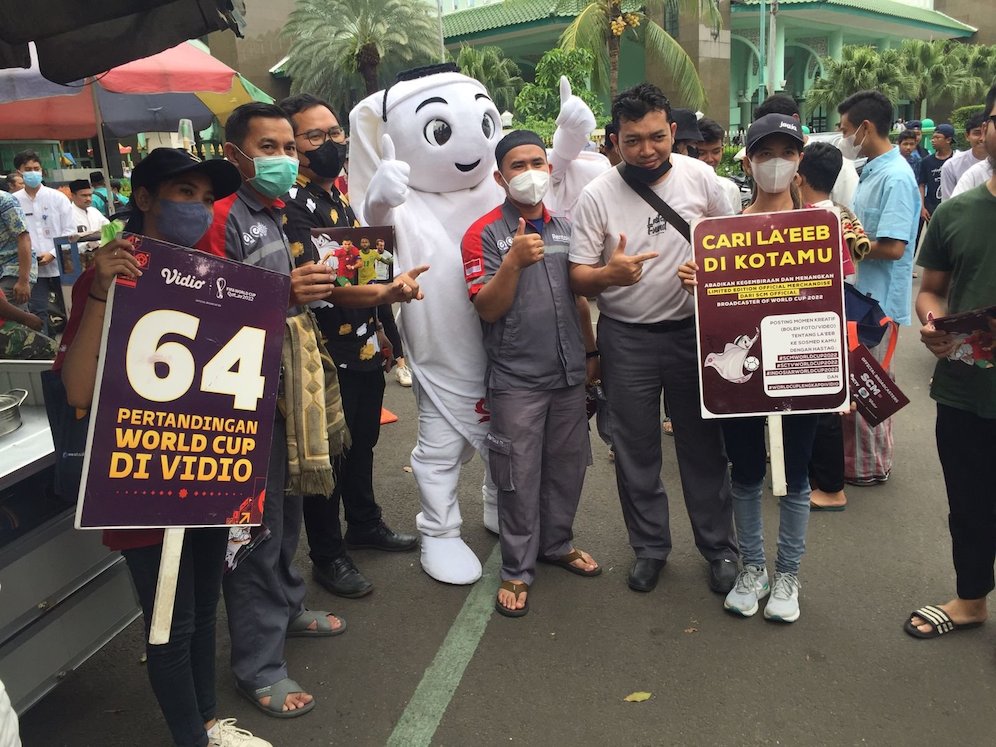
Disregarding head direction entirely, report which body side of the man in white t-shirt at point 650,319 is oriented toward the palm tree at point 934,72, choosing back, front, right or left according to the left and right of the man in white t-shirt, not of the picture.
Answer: back

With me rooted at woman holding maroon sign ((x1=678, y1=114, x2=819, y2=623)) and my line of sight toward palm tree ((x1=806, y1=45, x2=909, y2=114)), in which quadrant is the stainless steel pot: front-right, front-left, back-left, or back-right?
back-left

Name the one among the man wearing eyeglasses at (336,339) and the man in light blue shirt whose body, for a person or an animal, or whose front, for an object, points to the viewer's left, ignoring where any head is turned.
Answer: the man in light blue shirt

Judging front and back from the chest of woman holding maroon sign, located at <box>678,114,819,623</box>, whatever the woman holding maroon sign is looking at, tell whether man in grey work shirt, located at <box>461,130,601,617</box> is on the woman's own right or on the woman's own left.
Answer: on the woman's own right

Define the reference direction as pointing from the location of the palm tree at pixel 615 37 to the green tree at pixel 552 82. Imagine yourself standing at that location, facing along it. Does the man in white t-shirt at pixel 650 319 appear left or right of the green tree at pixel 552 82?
left

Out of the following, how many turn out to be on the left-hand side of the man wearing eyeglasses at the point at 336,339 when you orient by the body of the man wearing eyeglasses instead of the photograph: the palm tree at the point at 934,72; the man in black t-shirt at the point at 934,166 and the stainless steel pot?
2

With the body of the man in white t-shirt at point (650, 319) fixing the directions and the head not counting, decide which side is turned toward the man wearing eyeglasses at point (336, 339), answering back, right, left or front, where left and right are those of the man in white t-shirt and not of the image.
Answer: right

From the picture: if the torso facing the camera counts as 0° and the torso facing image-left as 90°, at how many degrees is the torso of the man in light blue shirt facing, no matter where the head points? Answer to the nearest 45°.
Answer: approximately 90°
